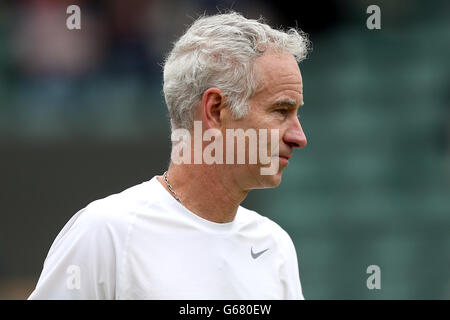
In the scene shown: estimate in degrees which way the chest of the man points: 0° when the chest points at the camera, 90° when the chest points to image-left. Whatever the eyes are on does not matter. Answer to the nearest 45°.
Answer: approximately 315°

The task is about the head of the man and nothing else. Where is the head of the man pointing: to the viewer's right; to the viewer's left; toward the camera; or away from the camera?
to the viewer's right
